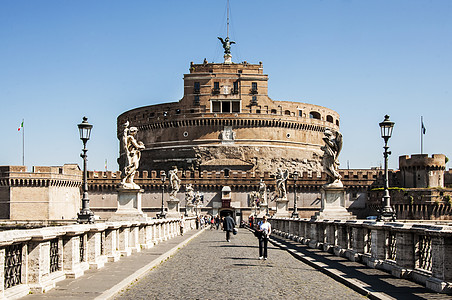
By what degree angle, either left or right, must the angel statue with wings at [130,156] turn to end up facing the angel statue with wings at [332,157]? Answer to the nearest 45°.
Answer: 0° — it already faces it

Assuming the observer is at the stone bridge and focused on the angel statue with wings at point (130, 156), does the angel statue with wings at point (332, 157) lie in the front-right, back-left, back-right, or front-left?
front-right

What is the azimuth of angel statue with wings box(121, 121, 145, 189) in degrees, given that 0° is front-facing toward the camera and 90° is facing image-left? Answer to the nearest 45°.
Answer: approximately 270°
